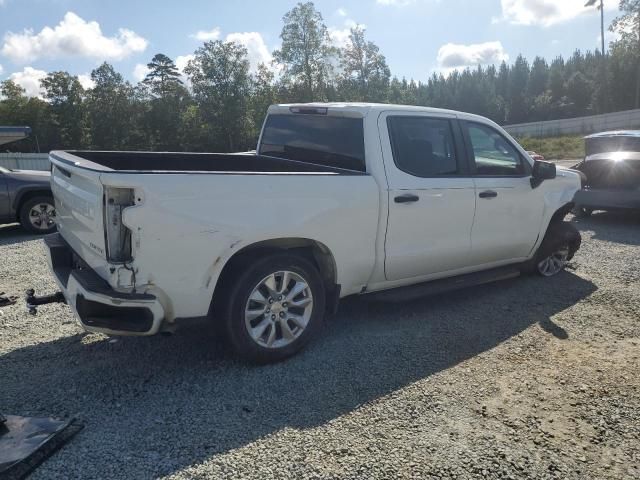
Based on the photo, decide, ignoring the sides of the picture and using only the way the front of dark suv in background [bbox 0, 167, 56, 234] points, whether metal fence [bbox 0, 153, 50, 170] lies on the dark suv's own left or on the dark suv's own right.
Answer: on the dark suv's own left

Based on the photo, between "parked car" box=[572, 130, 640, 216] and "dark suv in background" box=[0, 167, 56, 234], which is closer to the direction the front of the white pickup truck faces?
the parked car

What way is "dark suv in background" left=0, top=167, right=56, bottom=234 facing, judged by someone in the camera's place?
facing to the right of the viewer

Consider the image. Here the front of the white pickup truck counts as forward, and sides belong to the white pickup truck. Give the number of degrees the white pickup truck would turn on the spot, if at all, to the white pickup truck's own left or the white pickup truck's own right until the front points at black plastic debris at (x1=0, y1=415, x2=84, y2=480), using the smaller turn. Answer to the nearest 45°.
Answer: approximately 180°

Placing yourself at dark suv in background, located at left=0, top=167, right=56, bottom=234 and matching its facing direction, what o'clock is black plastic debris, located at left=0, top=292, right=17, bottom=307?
The black plastic debris is roughly at 3 o'clock from the dark suv in background.

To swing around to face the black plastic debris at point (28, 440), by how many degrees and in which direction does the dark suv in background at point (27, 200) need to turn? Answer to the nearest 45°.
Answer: approximately 90° to its right

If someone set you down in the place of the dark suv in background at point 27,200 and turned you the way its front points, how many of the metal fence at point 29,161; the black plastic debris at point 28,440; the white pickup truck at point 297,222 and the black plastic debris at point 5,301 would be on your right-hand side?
3

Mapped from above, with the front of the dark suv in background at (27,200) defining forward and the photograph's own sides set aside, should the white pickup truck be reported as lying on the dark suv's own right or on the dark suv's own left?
on the dark suv's own right
